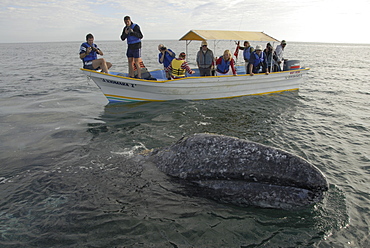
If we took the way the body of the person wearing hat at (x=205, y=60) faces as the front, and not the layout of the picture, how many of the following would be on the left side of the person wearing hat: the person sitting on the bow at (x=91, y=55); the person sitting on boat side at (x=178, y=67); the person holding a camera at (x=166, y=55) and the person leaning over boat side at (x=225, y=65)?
1

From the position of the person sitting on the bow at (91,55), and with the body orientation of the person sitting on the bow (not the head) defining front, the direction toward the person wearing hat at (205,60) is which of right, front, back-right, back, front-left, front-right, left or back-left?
front-left

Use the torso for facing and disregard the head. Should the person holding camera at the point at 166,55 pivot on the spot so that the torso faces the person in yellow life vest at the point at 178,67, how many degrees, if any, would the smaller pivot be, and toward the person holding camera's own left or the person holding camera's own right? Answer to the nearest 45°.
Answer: approximately 45° to the person holding camera's own left

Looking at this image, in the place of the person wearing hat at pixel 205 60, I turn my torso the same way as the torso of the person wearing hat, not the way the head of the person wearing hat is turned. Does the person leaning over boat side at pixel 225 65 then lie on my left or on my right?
on my left

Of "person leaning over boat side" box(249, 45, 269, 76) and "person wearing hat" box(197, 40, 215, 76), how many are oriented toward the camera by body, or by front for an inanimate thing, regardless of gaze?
2

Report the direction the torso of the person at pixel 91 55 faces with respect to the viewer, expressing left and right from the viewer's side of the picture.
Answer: facing the viewer and to the right of the viewer

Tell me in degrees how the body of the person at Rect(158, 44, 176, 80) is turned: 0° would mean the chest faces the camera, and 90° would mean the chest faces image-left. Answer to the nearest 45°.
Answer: approximately 0°

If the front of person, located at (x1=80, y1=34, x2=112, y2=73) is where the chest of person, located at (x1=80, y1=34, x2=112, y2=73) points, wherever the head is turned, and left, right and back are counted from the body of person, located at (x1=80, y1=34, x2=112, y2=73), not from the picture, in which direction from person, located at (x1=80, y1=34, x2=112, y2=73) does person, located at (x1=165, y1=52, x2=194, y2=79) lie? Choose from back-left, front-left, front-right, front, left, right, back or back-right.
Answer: front-left

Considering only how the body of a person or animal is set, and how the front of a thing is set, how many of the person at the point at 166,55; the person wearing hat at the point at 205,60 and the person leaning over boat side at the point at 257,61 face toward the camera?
3
